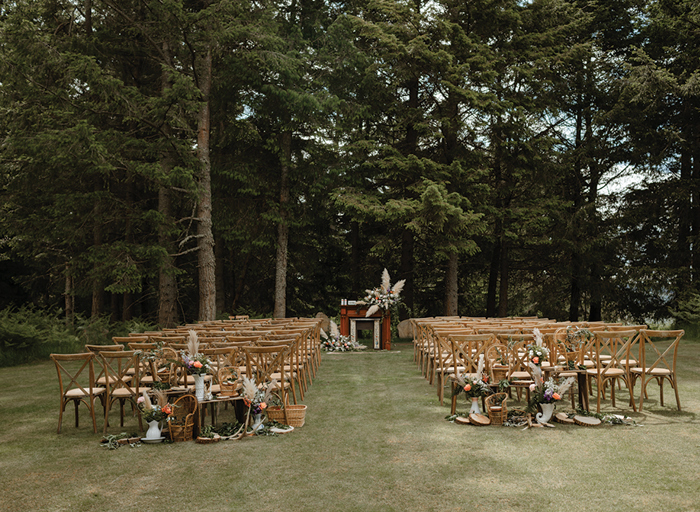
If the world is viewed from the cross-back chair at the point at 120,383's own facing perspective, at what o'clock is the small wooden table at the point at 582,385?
The small wooden table is roughly at 2 o'clock from the cross-back chair.

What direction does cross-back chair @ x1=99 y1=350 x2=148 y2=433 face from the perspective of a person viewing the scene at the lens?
facing away from the viewer and to the right of the viewer

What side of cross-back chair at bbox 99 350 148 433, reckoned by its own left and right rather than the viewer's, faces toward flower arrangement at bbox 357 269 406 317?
front

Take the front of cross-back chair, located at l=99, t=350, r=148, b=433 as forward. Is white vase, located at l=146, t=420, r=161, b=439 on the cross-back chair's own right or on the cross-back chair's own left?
on the cross-back chair's own right

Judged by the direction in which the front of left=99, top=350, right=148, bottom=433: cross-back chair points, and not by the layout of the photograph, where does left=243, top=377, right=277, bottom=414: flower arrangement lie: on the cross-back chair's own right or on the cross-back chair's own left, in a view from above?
on the cross-back chair's own right

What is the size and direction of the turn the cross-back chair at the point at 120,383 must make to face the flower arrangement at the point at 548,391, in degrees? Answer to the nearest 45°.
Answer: approximately 45° to its right

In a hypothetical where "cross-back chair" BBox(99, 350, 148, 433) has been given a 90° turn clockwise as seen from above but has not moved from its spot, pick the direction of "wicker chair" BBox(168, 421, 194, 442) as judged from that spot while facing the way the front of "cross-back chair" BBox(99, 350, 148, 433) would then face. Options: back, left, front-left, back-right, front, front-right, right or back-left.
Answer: front

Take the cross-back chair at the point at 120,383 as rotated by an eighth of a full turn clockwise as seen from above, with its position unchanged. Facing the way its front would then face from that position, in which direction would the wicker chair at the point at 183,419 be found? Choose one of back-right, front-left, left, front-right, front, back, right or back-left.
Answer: front-right

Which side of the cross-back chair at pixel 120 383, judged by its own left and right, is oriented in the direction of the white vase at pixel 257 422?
right

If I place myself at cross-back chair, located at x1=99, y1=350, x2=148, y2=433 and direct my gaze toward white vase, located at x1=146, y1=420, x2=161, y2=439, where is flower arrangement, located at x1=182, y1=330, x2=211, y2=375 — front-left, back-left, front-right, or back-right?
front-left

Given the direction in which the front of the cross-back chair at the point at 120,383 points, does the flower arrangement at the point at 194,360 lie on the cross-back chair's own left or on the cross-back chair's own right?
on the cross-back chair's own right

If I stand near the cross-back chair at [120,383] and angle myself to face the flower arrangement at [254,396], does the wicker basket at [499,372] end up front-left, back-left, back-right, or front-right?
front-left

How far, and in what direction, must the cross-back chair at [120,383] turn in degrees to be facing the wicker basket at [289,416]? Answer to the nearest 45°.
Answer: approximately 45° to its right

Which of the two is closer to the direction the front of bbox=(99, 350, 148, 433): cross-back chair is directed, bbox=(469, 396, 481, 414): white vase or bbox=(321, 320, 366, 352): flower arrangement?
the flower arrangement

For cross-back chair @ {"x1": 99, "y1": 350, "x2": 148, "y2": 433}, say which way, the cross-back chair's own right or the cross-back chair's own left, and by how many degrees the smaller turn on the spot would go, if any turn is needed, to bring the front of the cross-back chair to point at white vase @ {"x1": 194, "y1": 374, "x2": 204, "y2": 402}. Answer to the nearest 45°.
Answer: approximately 90° to the cross-back chair's own right

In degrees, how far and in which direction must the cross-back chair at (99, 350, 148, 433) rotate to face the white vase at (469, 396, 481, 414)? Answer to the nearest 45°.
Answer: approximately 45° to its right

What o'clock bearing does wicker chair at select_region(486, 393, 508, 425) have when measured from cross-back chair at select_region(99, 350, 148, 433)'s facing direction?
The wicker chair is roughly at 2 o'clock from the cross-back chair.
